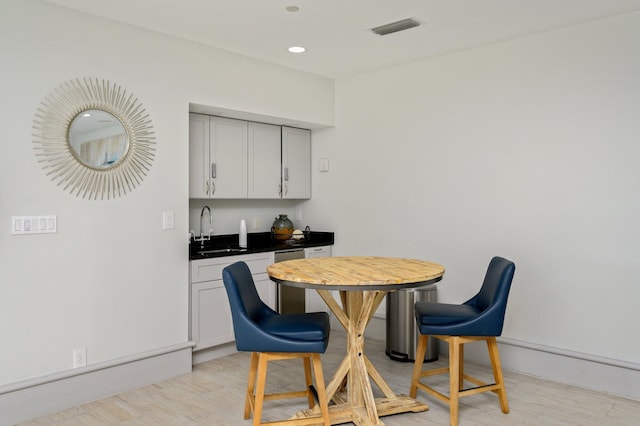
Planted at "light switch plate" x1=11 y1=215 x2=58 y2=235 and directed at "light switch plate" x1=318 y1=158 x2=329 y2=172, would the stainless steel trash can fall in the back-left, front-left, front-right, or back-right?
front-right

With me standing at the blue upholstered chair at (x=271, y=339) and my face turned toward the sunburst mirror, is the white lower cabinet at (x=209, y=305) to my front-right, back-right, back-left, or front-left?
front-right

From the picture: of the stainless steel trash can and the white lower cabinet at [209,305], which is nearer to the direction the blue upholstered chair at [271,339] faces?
the stainless steel trash can

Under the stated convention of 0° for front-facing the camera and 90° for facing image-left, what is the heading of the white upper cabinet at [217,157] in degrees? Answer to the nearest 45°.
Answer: approximately 315°

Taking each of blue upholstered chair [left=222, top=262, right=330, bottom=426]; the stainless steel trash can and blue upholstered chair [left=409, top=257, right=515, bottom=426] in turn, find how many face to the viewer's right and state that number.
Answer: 1

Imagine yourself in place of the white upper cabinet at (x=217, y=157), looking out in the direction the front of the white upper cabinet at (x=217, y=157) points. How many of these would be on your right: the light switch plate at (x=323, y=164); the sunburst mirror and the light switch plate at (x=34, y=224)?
2

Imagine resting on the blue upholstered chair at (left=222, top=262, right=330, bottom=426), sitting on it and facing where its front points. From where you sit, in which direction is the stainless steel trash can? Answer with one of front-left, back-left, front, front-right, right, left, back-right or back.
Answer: front-left

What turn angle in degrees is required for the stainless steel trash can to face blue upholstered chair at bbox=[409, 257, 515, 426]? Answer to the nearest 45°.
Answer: approximately 45° to its left

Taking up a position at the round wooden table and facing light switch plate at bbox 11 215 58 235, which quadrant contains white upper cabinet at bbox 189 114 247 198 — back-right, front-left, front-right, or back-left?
front-right

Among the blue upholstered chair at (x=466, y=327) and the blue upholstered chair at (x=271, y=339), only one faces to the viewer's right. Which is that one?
the blue upholstered chair at (x=271, y=339)

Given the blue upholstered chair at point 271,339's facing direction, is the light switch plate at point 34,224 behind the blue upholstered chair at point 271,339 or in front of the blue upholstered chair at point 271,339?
behind

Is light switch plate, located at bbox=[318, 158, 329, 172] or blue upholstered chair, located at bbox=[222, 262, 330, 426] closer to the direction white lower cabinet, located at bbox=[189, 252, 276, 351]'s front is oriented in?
the blue upholstered chair

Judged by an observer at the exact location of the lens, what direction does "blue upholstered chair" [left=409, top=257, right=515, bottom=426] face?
facing the viewer and to the left of the viewer

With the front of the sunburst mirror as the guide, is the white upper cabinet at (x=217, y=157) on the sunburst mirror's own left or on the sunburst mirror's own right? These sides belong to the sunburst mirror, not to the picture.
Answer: on the sunburst mirror's own left
